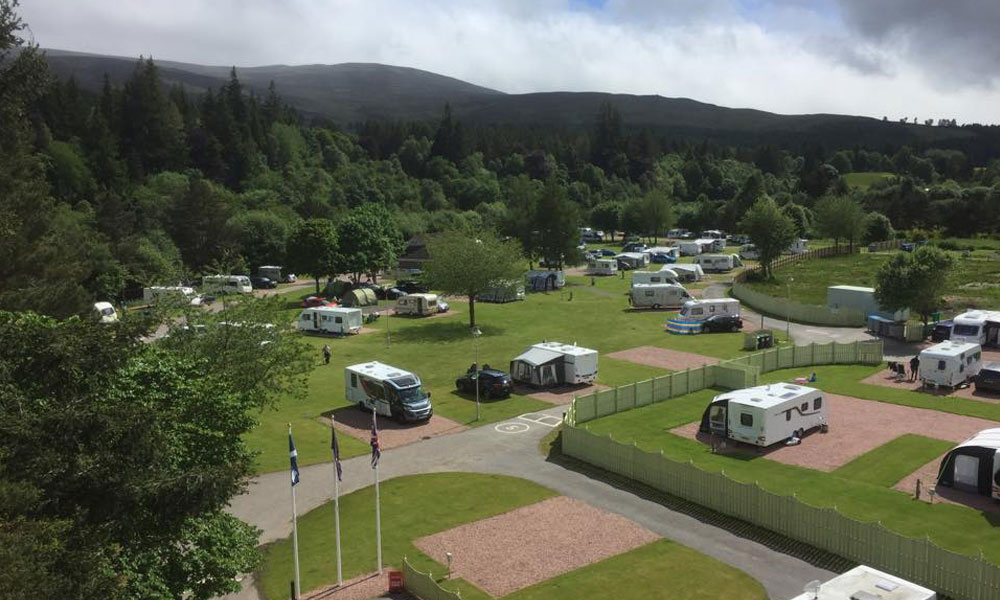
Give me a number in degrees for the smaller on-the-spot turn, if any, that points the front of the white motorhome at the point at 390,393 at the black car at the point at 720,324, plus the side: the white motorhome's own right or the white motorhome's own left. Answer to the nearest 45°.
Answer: approximately 90° to the white motorhome's own left

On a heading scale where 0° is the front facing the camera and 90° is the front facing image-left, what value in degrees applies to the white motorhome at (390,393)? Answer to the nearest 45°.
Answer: approximately 315°

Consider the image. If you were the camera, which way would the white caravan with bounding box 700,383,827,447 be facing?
facing away from the viewer and to the right of the viewer

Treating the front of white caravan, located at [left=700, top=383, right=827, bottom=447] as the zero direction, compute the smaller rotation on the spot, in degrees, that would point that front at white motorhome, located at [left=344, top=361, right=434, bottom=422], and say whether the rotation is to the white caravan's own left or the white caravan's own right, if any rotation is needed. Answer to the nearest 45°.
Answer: approximately 135° to the white caravan's own left
